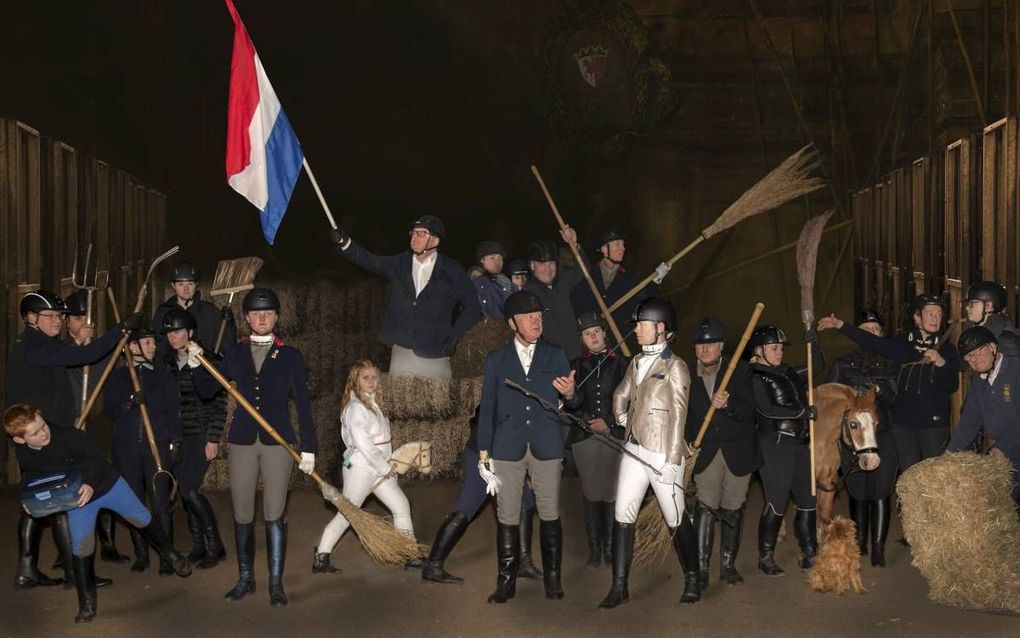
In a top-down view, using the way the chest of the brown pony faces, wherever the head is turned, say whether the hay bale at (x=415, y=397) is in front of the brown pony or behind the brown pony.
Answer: behind

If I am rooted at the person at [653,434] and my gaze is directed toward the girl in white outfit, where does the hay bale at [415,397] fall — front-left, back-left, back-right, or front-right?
front-right

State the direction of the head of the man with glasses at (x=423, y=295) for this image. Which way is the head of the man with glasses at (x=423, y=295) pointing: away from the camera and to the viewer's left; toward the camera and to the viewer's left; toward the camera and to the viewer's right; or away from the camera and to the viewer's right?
toward the camera and to the viewer's left

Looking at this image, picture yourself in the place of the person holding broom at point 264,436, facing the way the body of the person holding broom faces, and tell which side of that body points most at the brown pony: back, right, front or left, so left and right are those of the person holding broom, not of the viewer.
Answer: left

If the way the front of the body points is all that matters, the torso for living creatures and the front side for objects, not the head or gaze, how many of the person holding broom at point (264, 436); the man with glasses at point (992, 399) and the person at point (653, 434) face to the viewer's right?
0

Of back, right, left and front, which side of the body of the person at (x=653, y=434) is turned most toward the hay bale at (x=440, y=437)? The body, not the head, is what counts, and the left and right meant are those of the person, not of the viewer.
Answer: right

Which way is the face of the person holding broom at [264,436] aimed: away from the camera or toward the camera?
toward the camera

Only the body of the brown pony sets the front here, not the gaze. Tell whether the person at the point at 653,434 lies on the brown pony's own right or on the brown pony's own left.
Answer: on the brown pony's own right

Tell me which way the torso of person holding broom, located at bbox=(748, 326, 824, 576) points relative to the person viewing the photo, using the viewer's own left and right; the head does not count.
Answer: facing the viewer and to the right of the viewer

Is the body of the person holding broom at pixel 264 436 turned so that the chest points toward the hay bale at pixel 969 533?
no

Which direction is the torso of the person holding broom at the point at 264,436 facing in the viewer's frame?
toward the camera

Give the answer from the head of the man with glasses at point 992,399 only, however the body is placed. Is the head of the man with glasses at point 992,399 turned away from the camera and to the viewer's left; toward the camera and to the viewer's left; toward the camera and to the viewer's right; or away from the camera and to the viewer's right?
toward the camera and to the viewer's left

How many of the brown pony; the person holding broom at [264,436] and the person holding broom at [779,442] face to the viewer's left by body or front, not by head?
0

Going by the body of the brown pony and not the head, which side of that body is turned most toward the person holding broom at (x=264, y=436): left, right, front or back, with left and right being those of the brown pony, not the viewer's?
right

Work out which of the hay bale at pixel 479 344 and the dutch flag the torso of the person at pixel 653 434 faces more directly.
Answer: the dutch flag

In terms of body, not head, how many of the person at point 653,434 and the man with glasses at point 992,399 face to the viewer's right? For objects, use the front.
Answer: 0
